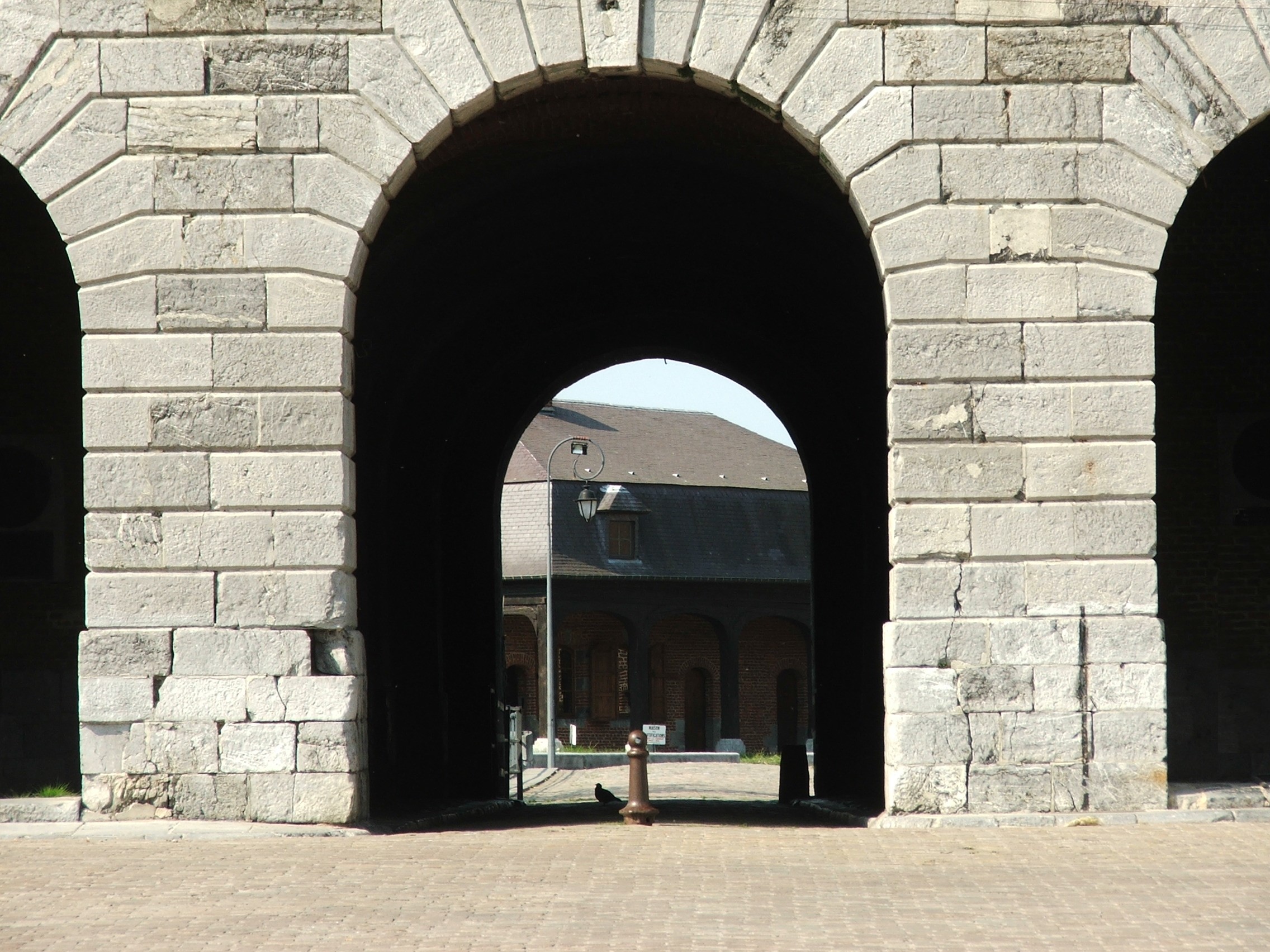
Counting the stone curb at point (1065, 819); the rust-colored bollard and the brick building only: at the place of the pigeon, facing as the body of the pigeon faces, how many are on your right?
1

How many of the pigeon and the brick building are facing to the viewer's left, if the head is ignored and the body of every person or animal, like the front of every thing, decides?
1

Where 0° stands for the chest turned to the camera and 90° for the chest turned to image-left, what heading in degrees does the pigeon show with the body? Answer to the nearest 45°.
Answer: approximately 90°

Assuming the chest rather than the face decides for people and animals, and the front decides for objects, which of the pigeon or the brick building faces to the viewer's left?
the pigeon

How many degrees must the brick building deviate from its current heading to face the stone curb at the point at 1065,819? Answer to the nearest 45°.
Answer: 0° — it already faces it

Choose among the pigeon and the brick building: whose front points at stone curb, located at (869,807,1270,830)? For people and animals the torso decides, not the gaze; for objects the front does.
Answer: the brick building

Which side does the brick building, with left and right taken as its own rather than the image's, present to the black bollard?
front

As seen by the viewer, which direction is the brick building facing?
toward the camera

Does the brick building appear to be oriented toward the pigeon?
yes

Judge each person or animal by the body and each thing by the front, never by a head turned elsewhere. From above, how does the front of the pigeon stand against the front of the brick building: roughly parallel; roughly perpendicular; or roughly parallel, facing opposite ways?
roughly perpendicular

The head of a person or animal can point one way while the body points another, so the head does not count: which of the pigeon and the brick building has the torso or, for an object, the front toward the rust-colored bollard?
the brick building
